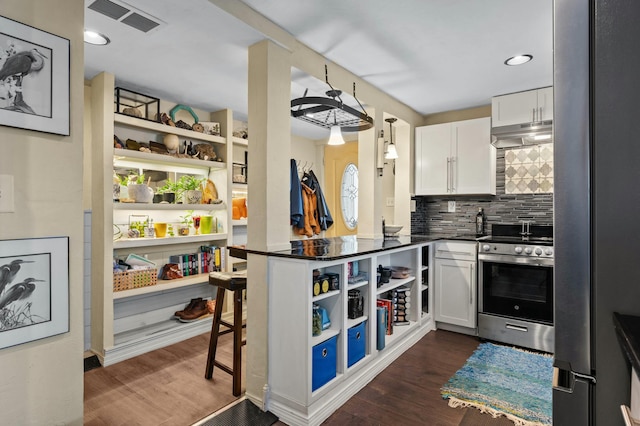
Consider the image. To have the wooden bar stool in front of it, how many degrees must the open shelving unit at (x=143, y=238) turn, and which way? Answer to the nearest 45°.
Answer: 0° — it already faces it

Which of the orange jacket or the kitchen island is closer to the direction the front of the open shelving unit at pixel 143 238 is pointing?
the kitchen island

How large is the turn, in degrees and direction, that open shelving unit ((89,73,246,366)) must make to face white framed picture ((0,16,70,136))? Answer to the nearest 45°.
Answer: approximately 45° to its right

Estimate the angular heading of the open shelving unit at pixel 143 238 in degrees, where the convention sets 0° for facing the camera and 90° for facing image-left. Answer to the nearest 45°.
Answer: approximately 315°

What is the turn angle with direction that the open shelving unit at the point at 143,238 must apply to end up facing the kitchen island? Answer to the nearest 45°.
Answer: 0° — it already faces it

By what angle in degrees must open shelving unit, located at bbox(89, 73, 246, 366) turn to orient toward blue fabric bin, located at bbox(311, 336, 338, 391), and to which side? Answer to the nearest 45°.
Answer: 0° — it already faces it
